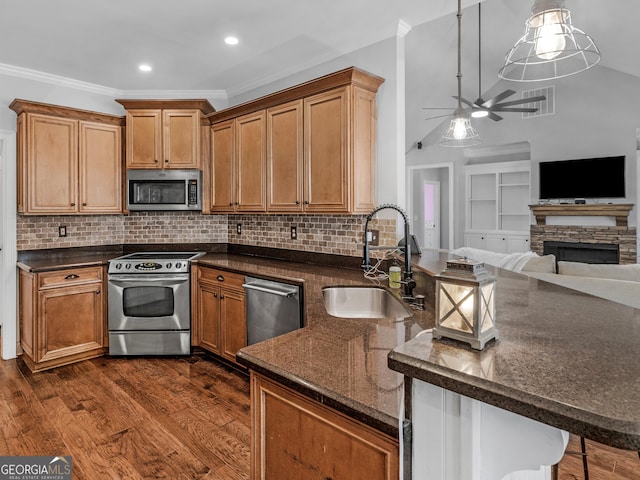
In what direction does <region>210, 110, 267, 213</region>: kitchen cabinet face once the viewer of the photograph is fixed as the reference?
facing the viewer and to the left of the viewer

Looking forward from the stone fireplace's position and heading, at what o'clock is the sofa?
The sofa is roughly at 12 o'clock from the stone fireplace.

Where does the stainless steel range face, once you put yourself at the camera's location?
facing the viewer

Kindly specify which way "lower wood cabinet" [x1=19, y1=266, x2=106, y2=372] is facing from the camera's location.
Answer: facing the viewer and to the right of the viewer

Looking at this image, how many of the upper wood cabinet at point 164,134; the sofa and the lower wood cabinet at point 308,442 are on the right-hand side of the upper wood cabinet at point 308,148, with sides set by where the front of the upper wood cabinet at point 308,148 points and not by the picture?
1

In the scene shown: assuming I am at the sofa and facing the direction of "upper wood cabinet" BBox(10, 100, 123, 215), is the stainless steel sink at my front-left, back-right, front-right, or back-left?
front-left

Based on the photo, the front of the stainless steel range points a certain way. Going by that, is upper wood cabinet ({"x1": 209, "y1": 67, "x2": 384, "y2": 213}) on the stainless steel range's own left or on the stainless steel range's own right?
on the stainless steel range's own left

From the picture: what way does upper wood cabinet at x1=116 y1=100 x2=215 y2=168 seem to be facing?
toward the camera

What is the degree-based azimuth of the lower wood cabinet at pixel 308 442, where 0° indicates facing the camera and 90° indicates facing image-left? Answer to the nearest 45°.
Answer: approximately 45°

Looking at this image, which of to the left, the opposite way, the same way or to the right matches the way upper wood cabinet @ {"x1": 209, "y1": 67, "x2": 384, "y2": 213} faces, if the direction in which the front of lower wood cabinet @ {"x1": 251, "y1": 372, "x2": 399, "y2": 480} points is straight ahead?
the same way

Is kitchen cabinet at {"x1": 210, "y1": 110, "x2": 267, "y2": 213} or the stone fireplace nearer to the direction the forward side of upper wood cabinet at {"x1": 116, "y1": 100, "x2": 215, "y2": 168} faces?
the kitchen cabinet

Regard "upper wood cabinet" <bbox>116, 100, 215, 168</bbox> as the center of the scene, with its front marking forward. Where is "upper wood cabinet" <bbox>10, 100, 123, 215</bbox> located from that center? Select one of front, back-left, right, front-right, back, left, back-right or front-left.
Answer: right

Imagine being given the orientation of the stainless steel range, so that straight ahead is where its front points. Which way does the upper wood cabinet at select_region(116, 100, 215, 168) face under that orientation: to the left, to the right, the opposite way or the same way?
the same way

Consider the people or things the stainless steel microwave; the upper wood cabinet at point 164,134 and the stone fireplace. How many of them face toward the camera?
3
